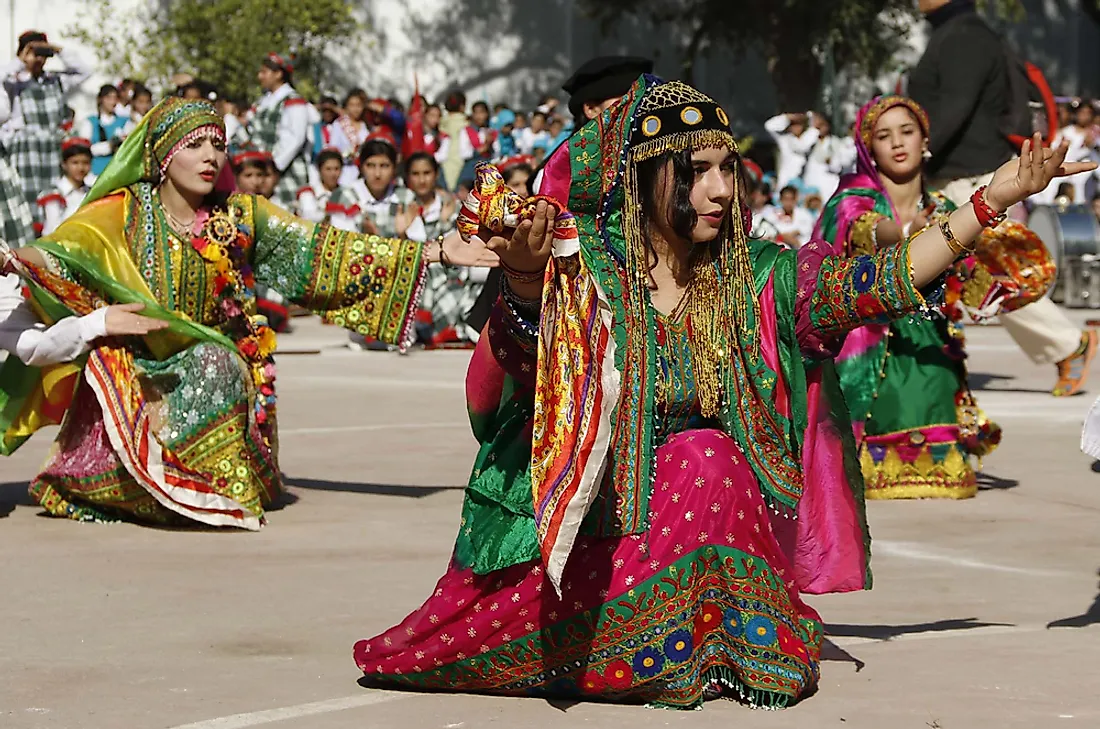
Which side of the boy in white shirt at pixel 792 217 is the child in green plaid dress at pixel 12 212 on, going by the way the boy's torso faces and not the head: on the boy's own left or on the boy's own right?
on the boy's own right

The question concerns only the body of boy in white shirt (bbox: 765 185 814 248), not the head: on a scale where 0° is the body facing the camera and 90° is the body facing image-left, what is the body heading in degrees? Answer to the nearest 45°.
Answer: approximately 0°

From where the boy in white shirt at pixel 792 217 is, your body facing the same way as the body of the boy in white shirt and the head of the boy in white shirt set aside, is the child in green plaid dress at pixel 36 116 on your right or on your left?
on your right

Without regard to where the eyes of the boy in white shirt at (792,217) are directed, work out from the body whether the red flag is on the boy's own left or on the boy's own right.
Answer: on the boy's own right

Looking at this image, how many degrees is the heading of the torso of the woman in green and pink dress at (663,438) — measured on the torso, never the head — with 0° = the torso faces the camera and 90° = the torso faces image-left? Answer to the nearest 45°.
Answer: approximately 315°

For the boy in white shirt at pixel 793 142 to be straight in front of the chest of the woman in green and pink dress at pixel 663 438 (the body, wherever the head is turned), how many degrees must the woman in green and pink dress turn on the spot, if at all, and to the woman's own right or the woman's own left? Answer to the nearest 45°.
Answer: approximately 135° to the woman's own left

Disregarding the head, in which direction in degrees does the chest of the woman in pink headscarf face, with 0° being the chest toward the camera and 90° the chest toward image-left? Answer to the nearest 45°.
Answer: approximately 0°

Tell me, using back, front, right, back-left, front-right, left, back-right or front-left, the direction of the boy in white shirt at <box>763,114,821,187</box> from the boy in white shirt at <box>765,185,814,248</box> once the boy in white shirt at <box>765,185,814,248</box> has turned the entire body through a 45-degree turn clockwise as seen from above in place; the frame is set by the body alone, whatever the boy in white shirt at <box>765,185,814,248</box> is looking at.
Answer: back-right

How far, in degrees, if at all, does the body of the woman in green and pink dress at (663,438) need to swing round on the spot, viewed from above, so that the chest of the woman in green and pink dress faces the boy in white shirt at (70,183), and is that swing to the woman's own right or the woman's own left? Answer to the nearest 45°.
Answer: approximately 180°

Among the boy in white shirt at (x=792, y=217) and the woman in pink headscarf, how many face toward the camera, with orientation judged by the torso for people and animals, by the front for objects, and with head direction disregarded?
2

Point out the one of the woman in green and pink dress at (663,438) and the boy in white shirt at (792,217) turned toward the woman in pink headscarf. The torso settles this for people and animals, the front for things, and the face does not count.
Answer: the boy in white shirt
